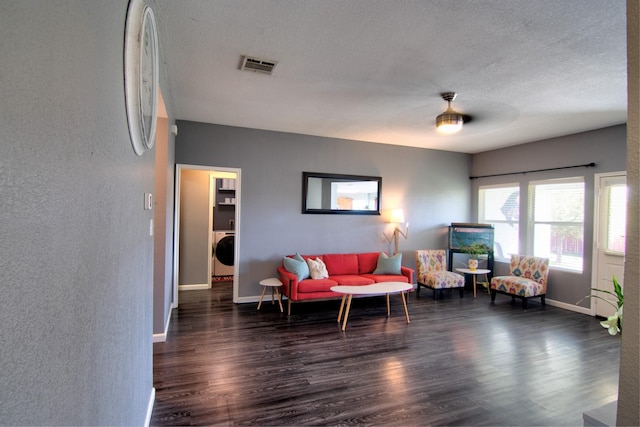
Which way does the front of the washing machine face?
toward the camera

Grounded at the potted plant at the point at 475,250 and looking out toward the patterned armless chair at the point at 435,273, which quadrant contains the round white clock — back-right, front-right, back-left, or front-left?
front-left

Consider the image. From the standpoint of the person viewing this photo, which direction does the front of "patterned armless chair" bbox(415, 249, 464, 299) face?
facing the viewer and to the right of the viewer

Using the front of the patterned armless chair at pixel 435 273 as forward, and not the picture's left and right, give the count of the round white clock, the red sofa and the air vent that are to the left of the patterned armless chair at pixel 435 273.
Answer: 0

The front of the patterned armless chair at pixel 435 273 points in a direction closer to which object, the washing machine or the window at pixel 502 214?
the window

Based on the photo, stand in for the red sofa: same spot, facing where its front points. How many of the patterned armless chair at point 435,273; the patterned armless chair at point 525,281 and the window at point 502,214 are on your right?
0

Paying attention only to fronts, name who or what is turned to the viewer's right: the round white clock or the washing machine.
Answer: the round white clock

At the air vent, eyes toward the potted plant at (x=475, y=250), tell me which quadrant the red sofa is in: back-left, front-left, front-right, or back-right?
front-left

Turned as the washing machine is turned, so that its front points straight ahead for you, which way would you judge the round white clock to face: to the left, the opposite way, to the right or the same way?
to the left

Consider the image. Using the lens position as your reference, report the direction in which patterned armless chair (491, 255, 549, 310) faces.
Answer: facing the viewer and to the left of the viewer

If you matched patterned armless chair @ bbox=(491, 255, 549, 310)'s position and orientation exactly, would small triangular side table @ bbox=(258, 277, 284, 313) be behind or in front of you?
in front

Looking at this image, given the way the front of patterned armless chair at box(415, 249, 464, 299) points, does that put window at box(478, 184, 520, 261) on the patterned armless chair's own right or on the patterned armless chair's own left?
on the patterned armless chair's own left

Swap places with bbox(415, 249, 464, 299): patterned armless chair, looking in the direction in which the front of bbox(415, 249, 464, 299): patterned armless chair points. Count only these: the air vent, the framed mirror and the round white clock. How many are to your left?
0

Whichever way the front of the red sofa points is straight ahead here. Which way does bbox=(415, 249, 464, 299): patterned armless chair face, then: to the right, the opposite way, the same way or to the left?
the same way

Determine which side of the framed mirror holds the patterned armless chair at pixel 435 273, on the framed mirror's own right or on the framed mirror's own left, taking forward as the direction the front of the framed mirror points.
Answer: on the framed mirror's own left

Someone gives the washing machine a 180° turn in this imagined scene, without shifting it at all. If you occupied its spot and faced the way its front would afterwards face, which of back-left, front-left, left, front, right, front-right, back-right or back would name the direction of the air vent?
back
